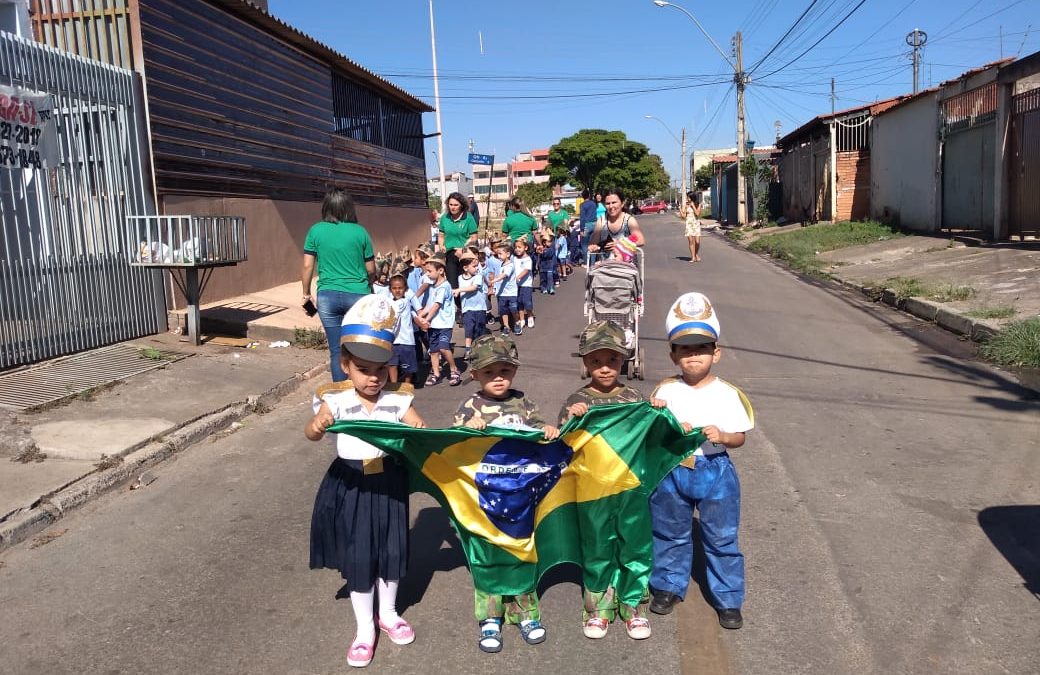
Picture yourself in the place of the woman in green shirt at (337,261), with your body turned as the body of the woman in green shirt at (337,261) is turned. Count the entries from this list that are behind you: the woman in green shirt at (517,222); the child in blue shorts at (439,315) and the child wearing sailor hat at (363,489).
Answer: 1

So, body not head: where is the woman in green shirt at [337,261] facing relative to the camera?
away from the camera

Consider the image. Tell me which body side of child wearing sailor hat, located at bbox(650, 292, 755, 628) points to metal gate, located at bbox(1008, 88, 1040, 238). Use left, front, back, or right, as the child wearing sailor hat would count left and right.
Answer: back

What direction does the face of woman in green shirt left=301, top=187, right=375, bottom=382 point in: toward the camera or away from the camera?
away from the camera

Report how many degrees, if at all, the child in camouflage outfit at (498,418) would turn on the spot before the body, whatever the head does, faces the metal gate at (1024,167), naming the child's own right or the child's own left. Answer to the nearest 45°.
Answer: approximately 135° to the child's own left

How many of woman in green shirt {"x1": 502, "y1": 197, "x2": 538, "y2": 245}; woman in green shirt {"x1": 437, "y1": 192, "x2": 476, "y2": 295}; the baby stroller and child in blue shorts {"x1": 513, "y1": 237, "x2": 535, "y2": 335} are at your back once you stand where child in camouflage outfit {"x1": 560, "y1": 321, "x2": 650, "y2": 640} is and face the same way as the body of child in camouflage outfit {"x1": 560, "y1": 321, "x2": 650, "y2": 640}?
4

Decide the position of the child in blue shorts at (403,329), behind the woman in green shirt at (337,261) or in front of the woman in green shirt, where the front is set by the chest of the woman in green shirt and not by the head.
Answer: in front

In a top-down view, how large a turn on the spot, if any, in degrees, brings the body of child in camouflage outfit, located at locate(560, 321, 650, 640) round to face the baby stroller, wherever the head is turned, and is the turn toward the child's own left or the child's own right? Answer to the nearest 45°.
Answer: approximately 180°

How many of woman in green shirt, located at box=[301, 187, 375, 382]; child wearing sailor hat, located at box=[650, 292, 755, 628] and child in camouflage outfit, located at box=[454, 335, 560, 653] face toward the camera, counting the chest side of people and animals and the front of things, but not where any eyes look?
2

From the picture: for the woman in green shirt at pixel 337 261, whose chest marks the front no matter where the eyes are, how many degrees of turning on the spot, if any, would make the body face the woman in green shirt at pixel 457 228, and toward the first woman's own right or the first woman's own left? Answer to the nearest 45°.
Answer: approximately 45° to the first woman's own right

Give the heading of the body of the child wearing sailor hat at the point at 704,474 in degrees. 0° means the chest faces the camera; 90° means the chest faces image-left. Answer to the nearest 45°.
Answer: approximately 0°

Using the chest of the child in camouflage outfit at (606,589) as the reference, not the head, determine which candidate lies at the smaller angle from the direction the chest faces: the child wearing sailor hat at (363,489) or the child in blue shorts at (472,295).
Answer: the child wearing sailor hat

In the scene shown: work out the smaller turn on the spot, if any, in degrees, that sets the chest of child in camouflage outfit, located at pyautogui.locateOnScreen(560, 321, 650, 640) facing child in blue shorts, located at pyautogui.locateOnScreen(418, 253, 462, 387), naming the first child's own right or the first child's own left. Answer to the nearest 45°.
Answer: approximately 180°
